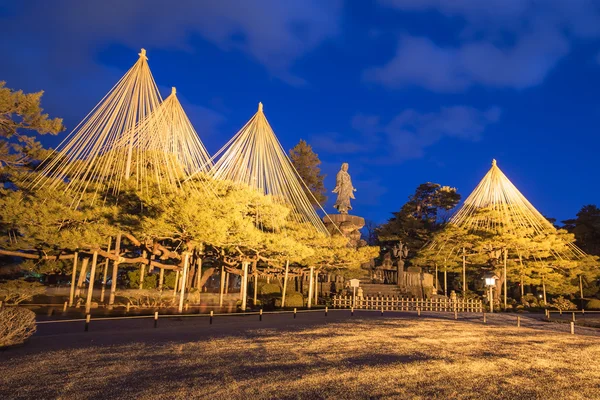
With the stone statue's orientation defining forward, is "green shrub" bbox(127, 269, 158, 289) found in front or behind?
in front

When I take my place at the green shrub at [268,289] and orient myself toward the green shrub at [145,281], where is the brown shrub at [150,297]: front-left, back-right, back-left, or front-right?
front-left

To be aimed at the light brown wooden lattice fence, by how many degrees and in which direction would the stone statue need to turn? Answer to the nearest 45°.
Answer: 0° — it already faces it

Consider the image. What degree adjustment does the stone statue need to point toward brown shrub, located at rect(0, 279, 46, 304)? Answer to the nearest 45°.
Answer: approximately 45° to its right

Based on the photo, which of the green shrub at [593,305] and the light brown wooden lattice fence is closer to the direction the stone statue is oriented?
the light brown wooden lattice fence

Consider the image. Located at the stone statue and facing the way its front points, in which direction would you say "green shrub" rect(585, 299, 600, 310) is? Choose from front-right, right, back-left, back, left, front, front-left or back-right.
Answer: front-left

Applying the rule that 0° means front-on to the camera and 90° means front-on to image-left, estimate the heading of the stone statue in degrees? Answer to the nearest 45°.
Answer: approximately 0°

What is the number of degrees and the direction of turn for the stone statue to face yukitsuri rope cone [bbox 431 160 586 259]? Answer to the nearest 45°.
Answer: approximately 45° to its left

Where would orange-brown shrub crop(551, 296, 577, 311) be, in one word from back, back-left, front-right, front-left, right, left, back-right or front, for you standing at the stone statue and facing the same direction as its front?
front-left
